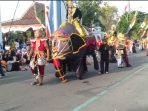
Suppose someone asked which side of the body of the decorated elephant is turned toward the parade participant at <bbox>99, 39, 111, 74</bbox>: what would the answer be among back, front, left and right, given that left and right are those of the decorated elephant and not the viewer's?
back

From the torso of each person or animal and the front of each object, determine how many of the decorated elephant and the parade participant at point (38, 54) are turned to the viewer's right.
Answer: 0

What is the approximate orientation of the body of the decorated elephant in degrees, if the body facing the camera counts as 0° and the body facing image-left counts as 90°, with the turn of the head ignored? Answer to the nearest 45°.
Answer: approximately 45°

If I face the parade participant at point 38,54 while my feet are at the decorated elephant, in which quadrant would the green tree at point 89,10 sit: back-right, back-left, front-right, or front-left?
back-right

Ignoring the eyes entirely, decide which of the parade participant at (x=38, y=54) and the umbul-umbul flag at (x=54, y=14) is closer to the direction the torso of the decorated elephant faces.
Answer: the parade participant

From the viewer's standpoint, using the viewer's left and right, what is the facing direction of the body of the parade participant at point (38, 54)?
facing the viewer and to the left of the viewer

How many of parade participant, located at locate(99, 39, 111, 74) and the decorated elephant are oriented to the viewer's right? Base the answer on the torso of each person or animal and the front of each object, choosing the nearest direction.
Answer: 0

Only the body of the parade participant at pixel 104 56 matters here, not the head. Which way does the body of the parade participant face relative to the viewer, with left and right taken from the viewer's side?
facing the viewer

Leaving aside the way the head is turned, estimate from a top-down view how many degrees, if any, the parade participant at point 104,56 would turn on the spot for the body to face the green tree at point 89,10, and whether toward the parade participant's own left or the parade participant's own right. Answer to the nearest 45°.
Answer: approximately 180°

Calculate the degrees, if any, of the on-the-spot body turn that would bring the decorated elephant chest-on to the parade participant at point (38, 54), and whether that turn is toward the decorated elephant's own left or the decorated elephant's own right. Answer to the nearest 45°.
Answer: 0° — it already faces them

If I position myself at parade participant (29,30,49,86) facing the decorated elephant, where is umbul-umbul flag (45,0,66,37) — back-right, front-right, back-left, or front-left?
front-left
